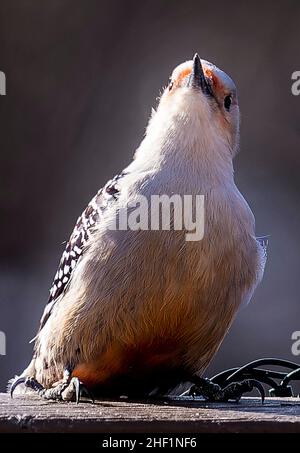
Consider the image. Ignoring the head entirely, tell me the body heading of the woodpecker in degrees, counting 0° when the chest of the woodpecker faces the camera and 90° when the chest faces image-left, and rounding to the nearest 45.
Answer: approximately 0°
